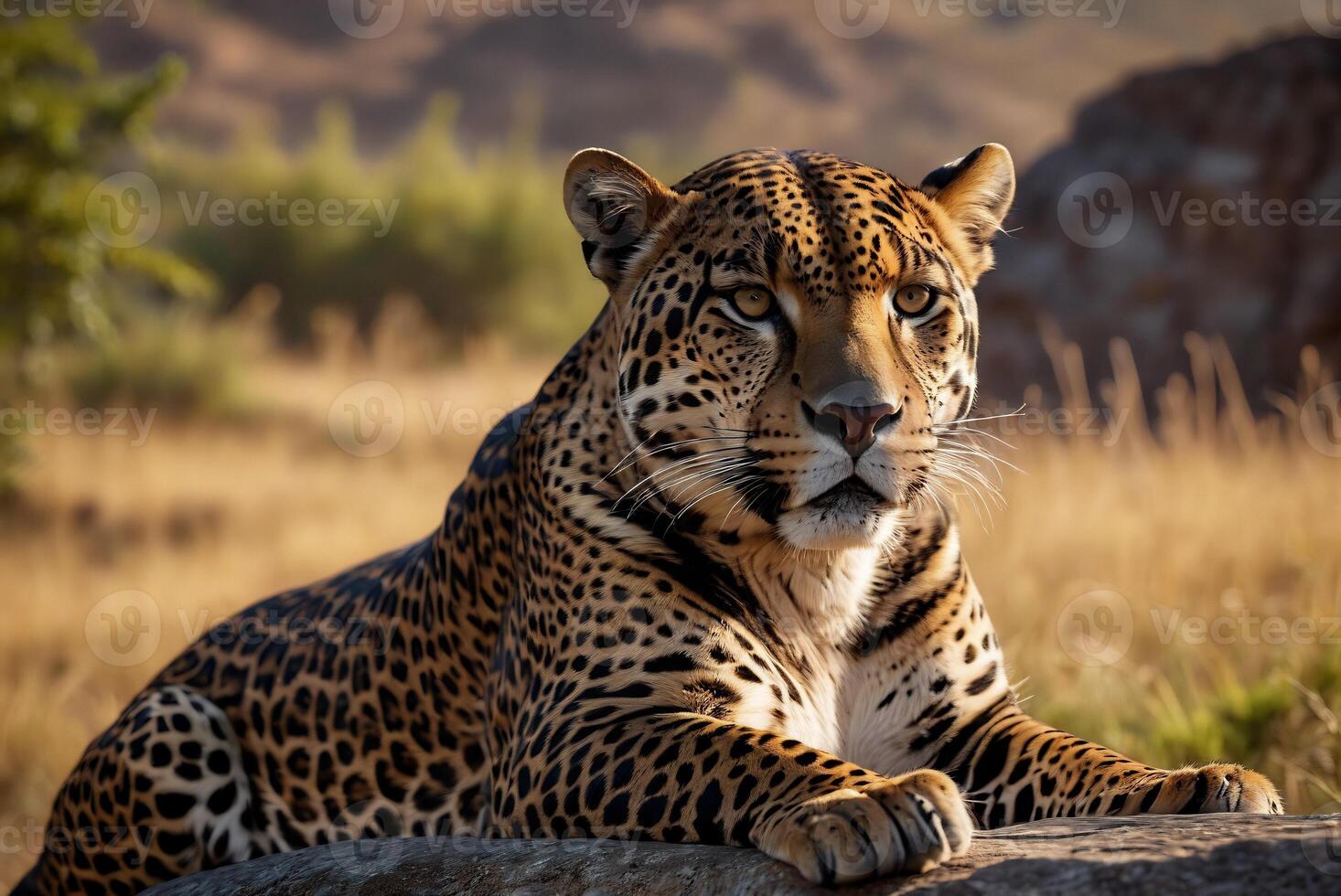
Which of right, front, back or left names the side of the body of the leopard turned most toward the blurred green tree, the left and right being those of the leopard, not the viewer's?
back

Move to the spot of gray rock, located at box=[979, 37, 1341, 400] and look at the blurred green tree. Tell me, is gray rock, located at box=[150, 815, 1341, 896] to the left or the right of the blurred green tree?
left

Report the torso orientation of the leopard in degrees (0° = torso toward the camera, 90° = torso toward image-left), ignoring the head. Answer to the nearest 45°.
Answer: approximately 315°

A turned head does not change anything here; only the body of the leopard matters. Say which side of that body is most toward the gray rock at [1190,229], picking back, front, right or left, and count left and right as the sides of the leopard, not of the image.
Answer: left

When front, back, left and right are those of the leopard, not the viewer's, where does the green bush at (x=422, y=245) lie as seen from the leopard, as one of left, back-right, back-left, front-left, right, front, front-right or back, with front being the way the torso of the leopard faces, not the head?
back-left
